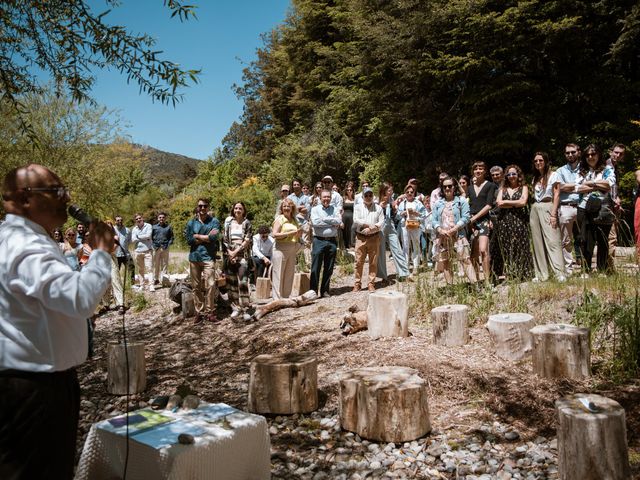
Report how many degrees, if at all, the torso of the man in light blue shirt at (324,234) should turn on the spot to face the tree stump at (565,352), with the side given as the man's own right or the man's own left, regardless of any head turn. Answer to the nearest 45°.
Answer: approximately 45° to the man's own left

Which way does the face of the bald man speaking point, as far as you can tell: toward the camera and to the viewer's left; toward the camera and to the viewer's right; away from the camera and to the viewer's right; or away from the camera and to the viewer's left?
away from the camera and to the viewer's right

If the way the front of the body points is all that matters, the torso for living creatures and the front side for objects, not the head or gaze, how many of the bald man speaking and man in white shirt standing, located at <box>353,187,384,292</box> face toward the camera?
1

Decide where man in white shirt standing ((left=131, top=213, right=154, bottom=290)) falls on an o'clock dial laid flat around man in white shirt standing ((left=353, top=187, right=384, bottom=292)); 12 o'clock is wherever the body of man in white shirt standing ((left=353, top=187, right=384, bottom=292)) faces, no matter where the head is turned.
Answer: man in white shirt standing ((left=131, top=213, right=154, bottom=290)) is roughly at 4 o'clock from man in white shirt standing ((left=353, top=187, right=384, bottom=292)).

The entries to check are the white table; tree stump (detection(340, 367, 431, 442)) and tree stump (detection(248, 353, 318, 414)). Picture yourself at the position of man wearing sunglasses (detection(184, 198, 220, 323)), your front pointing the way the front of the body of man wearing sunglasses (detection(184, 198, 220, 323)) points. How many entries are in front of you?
3

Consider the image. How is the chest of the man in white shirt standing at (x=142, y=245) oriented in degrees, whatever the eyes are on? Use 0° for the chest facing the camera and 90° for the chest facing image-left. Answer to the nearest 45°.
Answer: approximately 0°

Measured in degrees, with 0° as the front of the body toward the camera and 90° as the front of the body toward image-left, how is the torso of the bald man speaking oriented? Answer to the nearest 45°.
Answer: approximately 270°

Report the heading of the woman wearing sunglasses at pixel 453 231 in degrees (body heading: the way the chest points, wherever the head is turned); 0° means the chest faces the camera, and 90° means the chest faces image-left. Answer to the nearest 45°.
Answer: approximately 0°

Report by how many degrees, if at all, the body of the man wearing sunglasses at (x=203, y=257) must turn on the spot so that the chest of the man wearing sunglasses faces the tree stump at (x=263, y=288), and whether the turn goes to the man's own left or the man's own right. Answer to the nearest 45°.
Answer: approximately 135° to the man's own left

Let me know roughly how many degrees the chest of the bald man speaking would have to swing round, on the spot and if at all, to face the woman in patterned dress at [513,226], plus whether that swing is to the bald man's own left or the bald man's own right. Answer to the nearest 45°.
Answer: approximately 45° to the bald man's own left

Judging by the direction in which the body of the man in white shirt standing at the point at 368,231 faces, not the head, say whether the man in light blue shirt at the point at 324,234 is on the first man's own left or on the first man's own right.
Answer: on the first man's own right
